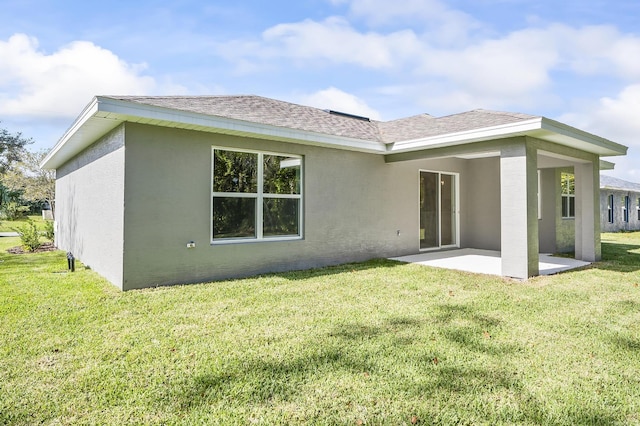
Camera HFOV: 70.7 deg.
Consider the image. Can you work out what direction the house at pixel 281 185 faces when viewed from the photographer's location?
facing away from the viewer and to the left of the viewer

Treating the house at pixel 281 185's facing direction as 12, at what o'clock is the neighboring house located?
The neighboring house is roughly at 3 o'clock from the house.

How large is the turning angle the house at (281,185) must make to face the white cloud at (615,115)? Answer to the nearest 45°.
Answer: approximately 90° to its right

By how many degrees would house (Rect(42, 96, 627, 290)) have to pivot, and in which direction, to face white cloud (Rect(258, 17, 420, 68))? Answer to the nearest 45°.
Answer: approximately 45° to its right
